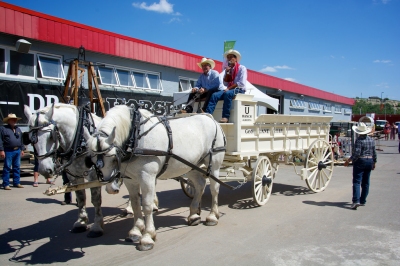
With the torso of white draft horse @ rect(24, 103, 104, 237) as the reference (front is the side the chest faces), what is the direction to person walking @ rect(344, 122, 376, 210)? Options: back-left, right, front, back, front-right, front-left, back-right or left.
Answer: back-left

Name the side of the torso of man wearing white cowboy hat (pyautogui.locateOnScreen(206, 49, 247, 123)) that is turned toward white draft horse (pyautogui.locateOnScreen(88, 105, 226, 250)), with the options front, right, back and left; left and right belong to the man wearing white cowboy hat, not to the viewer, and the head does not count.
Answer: front

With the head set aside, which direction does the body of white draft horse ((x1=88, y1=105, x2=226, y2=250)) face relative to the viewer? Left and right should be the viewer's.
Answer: facing the viewer and to the left of the viewer

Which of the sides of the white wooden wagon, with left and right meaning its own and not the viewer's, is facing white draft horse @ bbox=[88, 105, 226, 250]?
front

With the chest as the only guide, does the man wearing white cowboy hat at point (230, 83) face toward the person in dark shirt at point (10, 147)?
no

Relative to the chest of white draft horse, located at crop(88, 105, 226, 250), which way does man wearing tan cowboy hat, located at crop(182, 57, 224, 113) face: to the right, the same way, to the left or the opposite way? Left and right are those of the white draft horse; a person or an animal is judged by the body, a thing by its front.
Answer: the same way

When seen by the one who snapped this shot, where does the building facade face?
facing the viewer and to the right of the viewer

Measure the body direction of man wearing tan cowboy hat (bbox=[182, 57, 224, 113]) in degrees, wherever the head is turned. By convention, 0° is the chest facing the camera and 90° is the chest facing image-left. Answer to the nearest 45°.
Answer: approximately 45°

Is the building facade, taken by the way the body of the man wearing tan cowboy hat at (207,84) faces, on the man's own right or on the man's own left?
on the man's own right

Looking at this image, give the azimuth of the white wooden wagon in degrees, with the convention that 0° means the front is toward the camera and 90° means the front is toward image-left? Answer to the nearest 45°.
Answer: approximately 45°

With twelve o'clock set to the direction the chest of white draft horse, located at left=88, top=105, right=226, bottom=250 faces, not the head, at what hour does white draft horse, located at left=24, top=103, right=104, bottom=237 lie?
white draft horse, located at left=24, top=103, right=104, bottom=237 is roughly at 2 o'clock from white draft horse, located at left=88, top=105, right=226, bottom=250.

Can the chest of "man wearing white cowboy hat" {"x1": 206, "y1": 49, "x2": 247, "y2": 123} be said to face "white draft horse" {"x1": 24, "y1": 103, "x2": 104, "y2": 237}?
yes

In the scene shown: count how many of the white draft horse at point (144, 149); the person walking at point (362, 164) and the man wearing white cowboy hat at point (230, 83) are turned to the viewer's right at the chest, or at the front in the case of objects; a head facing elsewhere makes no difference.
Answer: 0

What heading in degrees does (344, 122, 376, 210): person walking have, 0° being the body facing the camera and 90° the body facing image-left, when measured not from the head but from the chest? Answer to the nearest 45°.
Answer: approximately 135°

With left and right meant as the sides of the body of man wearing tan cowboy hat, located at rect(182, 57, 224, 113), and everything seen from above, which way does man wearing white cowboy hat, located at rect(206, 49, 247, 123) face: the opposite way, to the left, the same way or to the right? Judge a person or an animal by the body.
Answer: the same way
